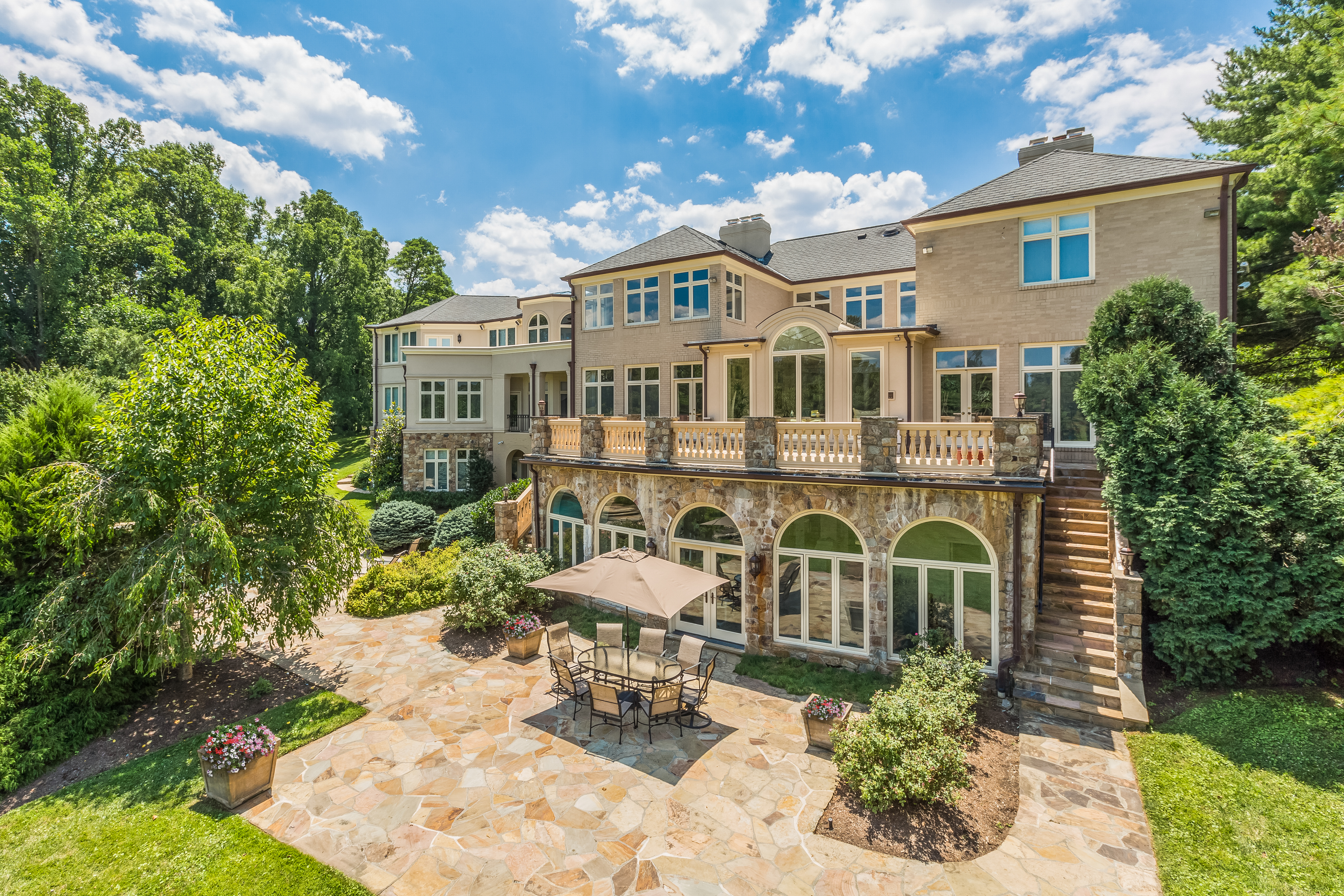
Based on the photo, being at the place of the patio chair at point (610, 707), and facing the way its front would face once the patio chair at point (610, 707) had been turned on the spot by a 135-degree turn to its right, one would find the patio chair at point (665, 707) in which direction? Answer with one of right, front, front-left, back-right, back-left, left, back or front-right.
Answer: left

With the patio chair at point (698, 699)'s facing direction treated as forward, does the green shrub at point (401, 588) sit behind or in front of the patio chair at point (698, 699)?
in front

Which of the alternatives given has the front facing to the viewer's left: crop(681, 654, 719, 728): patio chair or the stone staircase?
the patio chair

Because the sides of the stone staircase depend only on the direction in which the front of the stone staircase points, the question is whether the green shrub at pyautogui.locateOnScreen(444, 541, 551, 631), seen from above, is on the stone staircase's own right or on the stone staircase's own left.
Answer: on the stone staircase's own right

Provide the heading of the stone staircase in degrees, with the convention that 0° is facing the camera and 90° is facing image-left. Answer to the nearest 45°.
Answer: approximately 0°

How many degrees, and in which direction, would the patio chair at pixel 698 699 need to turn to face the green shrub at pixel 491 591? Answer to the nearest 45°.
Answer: approximately 45° to its right

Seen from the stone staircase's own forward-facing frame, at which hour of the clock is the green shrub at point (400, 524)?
The green shrub is roughly at 3 o'clock from the stone staircase.

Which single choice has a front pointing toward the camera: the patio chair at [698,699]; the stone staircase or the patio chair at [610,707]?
the stone staircase

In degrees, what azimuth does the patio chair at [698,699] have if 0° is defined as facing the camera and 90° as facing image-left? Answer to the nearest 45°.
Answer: approximately 90°

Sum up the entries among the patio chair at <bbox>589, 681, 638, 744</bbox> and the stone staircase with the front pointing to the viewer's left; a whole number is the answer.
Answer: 0

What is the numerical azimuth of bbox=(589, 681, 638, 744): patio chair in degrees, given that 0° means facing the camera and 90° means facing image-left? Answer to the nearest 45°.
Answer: approximately 225°

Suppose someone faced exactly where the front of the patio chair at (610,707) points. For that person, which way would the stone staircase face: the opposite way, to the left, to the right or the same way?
the opposite way
